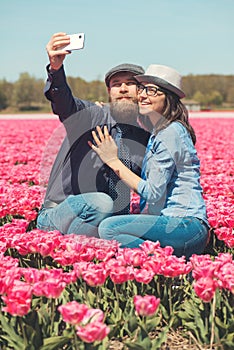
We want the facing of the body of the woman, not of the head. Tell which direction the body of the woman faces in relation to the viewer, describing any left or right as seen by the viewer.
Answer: facing to the left of the viewer

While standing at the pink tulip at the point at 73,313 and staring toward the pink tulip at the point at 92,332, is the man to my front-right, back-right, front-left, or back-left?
back-left

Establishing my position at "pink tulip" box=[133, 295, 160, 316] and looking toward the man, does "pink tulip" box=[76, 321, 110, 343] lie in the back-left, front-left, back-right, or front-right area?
back-left

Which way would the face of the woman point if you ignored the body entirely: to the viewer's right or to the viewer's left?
to the viewer's left

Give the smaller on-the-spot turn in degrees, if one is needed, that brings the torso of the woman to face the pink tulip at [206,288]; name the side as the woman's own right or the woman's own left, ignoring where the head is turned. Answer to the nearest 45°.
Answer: approximately 90° to the woman's own left

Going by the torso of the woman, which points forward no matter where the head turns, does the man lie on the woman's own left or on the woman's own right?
on the woman's own right
